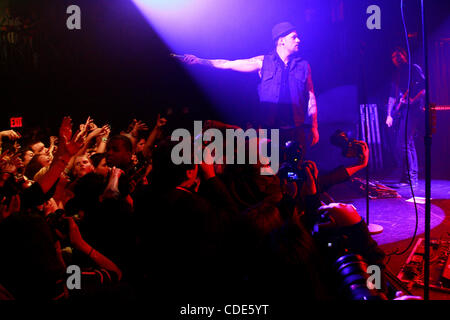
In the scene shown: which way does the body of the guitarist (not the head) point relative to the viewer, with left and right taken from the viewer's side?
facing the viewer and to the left of the viewer

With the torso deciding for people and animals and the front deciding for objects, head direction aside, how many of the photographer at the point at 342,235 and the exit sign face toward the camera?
1

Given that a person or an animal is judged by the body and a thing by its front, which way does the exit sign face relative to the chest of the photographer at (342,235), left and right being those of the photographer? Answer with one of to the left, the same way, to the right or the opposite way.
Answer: the opposite way

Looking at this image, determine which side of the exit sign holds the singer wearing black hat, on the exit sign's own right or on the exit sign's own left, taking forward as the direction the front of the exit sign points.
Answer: on the exit sign's own left

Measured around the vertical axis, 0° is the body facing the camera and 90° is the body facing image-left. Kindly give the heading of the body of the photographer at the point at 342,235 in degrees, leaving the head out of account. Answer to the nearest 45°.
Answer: approximately 135°
